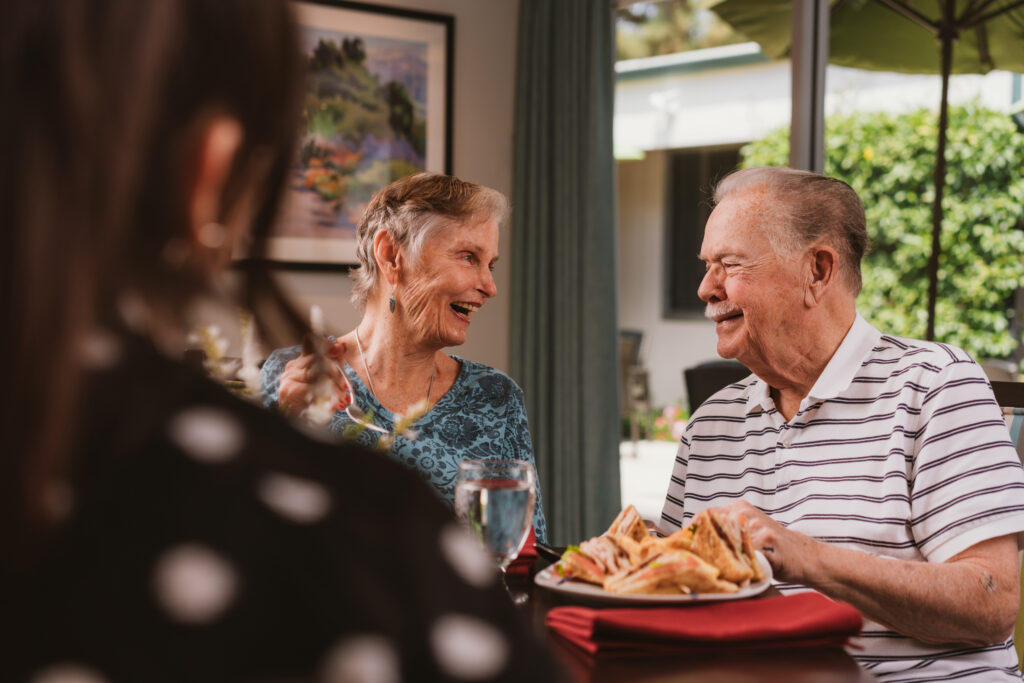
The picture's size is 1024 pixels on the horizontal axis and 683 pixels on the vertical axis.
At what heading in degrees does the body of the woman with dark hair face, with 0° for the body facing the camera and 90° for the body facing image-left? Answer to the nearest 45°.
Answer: approximately 225°

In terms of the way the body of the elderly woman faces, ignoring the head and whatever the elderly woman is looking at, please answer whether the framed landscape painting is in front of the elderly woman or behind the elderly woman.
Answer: behind

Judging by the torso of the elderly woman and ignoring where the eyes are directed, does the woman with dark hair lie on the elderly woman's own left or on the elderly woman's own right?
on the elderly woman's own right

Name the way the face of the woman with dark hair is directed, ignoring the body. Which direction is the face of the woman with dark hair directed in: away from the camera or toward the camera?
away from the camera

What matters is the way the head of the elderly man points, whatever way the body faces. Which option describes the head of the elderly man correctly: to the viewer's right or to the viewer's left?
to the viewer's left

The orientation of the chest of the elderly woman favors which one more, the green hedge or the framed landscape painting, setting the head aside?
the green hedge

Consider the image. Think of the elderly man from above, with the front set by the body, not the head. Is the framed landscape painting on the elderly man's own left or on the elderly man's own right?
on the elderly man's own right

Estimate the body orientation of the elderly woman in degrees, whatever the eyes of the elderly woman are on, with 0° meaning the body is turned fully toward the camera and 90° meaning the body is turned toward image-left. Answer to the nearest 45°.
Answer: approximately 315°

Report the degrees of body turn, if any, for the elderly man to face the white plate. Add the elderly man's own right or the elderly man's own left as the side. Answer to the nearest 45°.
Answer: approximately 45° to the elderly man's own left

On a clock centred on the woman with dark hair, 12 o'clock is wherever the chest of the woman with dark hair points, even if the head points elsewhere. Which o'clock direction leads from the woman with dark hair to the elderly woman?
The elderly woman is roughly at 11 o'clock from the woman with dark hair.

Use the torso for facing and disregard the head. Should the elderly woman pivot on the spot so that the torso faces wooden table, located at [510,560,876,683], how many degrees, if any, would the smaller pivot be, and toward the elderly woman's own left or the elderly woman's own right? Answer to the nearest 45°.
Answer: approximately 45° to the elderly woman's own left
